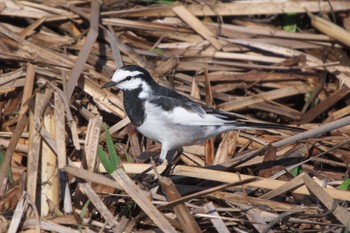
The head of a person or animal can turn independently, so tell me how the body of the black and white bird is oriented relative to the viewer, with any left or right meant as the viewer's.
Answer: facing to the left of the viewer

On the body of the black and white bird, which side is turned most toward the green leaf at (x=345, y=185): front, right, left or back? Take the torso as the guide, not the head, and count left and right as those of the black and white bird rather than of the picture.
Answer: back
